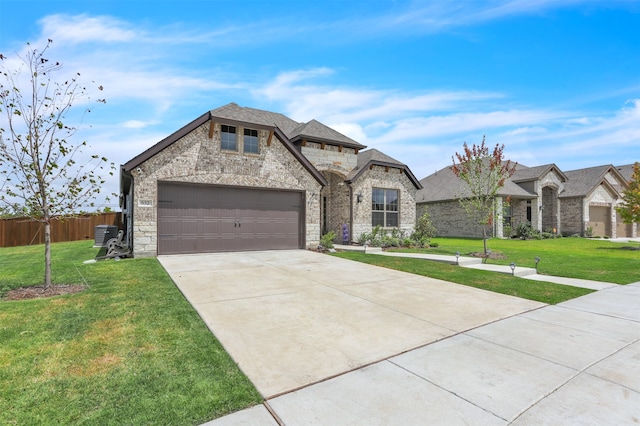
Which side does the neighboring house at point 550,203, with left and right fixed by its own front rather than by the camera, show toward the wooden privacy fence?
right

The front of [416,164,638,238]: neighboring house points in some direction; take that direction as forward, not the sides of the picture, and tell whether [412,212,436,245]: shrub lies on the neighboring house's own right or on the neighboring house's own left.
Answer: on the neighboring house's own right

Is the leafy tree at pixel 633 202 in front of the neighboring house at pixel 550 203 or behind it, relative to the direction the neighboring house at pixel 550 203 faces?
in front

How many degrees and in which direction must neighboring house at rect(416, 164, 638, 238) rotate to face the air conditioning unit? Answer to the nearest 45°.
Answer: approximately 90° to its right

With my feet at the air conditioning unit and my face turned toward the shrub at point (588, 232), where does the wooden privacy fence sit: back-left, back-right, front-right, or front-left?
back-left

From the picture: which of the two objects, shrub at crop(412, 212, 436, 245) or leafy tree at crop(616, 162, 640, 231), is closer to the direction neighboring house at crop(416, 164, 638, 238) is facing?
the leafy tree

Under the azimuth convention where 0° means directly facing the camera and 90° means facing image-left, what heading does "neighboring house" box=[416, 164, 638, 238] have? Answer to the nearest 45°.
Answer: approximately 315°

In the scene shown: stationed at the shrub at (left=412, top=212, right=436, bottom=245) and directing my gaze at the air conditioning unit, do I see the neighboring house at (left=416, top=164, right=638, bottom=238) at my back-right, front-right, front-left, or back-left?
back-right

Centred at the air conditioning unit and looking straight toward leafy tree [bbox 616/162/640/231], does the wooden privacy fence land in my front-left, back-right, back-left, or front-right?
back-left
